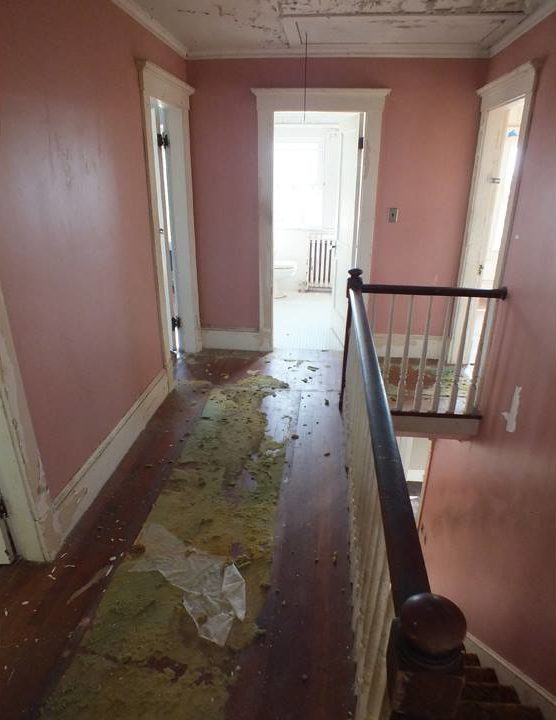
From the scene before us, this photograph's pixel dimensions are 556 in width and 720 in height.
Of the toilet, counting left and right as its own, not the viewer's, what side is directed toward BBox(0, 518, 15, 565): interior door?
right

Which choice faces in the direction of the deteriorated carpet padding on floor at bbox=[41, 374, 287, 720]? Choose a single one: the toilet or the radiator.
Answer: the radiator

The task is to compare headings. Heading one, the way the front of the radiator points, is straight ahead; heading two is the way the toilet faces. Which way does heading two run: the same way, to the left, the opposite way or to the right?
to the left

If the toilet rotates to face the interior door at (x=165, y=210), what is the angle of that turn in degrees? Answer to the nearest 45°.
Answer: approximately 90° to its right

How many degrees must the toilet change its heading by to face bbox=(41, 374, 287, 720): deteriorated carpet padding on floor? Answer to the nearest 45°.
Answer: approximately 90° to its right

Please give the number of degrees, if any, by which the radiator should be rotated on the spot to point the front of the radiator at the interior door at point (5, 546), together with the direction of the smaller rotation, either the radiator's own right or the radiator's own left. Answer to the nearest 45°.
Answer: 0° — it already faces it
